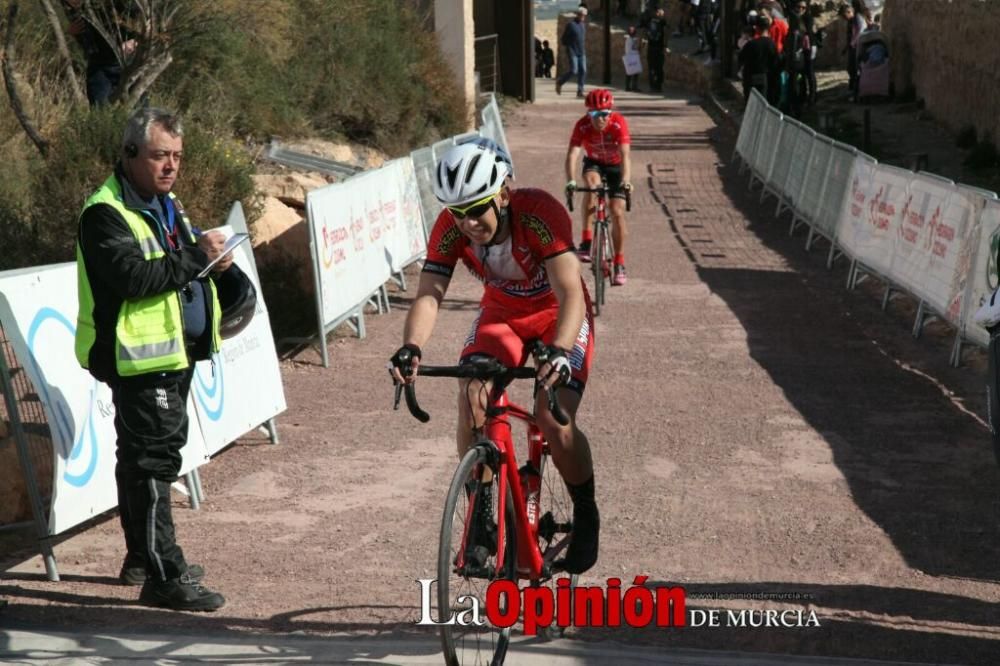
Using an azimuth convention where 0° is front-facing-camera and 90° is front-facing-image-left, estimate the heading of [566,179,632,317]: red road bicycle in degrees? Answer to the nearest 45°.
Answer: approximately 0°

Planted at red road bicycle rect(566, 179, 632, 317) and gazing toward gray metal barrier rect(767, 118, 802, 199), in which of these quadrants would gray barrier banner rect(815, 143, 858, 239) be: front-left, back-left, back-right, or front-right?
front-right

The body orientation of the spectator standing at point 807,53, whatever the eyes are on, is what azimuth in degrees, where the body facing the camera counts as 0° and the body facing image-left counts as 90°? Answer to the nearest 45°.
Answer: approximately 45°

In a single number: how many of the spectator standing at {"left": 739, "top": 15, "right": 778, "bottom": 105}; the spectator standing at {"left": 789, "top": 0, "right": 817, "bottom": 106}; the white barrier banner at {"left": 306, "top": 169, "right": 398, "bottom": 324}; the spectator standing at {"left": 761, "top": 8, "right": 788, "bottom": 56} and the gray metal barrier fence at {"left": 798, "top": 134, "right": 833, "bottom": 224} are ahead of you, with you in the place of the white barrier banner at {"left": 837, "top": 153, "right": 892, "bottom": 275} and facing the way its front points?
1

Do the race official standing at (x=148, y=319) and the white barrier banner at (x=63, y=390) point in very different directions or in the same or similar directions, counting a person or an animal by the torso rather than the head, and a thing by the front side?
same or similar directions

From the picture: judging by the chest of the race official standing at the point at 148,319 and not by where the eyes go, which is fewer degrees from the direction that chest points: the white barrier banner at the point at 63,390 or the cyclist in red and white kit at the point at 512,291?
the cyclist in red and white kit

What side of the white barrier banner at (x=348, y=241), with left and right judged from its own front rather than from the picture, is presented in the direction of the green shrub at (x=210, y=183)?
back

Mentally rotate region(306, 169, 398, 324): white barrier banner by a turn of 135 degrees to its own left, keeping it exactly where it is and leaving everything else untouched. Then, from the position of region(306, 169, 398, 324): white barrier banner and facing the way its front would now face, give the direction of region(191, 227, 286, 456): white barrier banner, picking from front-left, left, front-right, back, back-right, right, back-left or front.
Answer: back

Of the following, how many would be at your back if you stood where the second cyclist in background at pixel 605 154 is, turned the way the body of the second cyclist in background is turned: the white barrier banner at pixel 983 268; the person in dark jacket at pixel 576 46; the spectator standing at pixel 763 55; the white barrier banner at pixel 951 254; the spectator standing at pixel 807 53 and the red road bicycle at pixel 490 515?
3

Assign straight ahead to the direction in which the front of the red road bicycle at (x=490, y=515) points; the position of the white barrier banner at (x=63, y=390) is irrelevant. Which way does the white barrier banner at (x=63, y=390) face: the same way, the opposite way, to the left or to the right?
to the left

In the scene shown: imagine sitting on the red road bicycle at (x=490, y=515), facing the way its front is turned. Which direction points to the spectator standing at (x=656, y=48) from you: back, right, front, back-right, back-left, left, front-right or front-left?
back-right

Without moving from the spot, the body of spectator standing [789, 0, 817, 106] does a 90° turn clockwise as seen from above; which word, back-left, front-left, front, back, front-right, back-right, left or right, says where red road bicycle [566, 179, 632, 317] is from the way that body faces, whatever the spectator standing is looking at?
back-left

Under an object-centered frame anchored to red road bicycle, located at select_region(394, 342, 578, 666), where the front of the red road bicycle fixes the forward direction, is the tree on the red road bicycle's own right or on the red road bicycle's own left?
on the red road bicycle's own right

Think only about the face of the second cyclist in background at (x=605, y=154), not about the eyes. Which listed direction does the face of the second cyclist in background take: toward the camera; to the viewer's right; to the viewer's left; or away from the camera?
toward the camera

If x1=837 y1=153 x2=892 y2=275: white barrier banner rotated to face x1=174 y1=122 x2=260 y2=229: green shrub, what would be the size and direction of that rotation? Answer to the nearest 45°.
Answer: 0° — it already faces it

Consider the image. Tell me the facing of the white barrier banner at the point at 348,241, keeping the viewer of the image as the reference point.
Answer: facing the viewer and to the right of the viewer
